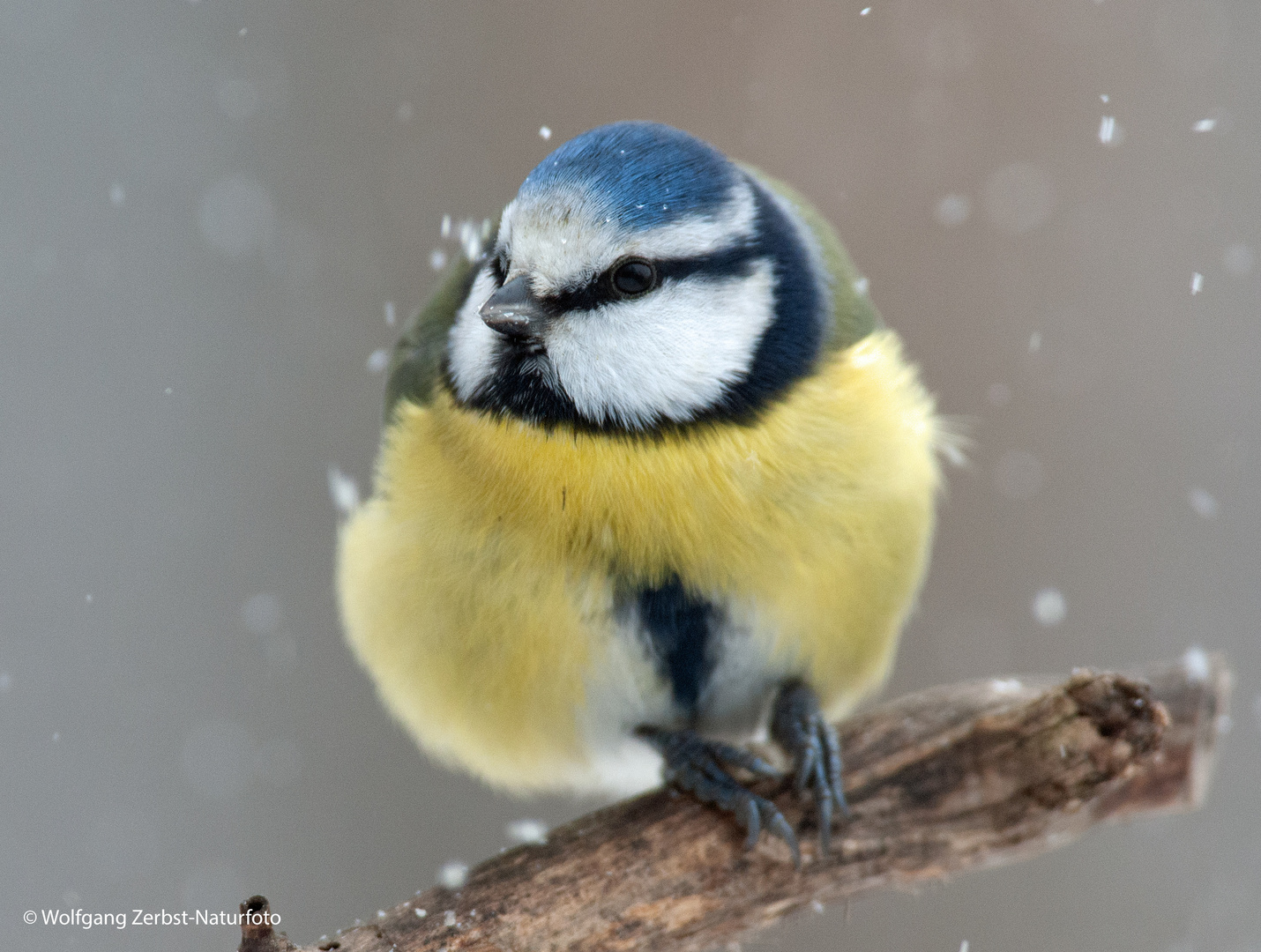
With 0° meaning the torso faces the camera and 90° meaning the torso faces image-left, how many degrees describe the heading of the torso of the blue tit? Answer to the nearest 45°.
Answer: approximately 0°
